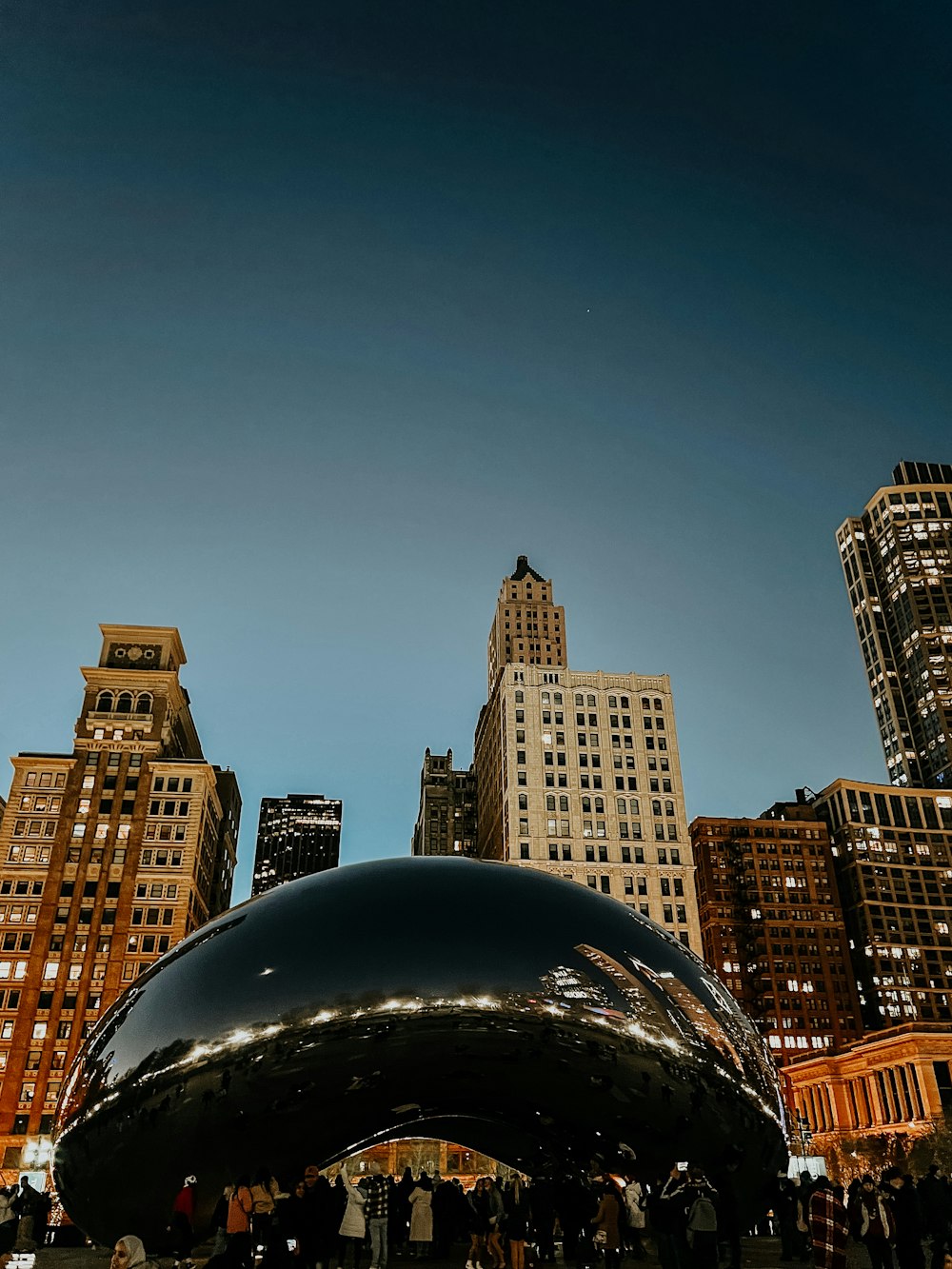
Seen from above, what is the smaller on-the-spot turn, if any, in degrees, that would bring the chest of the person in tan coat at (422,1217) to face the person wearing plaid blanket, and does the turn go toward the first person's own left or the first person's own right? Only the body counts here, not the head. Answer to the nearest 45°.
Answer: approximately 135° to the first person's own right

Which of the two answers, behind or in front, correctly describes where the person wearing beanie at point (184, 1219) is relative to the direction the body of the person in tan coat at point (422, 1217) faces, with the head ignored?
behind

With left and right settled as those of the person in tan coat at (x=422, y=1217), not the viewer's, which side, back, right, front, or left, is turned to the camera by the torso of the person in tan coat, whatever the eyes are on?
back

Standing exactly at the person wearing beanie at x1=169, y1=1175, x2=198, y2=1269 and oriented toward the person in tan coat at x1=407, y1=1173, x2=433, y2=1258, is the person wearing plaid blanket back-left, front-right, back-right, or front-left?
front-right
